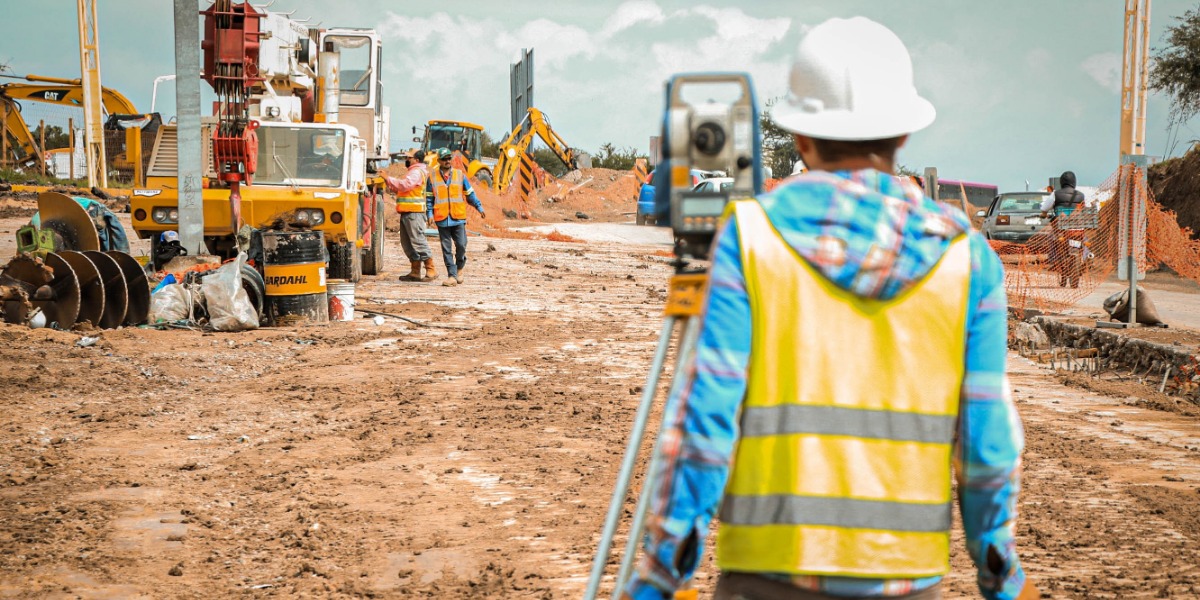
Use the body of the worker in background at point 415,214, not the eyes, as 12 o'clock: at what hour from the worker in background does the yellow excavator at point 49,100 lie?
The yellow excavator is roughly at 2 o'clock from the worker in background.

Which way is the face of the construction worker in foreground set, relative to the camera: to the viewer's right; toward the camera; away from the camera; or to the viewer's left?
away from the camera

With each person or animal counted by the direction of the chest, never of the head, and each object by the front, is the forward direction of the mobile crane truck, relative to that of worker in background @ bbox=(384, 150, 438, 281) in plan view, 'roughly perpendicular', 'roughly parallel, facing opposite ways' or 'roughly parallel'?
roughly perpendicular

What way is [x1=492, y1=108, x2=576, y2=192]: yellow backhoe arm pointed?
to the viewer's right

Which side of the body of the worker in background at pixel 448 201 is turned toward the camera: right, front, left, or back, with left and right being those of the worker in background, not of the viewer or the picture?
front

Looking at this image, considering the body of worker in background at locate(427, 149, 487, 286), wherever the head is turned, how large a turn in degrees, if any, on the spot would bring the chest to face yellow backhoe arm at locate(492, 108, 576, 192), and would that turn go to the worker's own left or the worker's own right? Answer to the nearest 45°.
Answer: approximately 180°

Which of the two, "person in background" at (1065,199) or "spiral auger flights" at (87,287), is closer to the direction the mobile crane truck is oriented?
the spiral auger flights

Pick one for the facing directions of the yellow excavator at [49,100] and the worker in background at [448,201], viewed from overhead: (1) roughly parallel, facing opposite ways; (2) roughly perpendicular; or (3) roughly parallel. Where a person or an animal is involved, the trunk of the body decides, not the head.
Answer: roughly perpendicular

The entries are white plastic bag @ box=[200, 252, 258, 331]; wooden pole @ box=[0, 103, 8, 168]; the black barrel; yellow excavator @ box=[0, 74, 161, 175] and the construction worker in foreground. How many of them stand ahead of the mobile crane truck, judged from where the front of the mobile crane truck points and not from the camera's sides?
3

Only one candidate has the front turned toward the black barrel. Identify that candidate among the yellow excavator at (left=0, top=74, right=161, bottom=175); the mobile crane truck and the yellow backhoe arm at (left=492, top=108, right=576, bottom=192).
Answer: the mobile crane truck

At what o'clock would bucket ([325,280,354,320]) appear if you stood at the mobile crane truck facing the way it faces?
The bucket is roughly at 11 o'clock from the mobile crane truck.

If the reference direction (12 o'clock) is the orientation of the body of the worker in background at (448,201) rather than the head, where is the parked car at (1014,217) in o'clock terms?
The parked car is roughly at 8 o'clock from the worker in background.

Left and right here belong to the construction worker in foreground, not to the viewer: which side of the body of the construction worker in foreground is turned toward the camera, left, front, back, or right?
back

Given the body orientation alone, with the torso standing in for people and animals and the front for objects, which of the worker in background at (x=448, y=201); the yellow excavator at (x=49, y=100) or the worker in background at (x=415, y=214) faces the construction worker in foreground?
the worker in background at (x=448, y=201)

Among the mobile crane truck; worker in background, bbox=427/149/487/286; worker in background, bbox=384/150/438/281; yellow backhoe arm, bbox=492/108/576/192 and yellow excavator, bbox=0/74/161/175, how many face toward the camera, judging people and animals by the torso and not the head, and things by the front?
2
